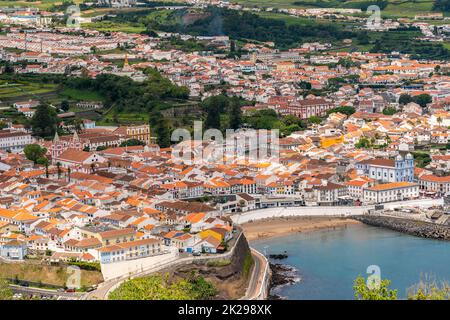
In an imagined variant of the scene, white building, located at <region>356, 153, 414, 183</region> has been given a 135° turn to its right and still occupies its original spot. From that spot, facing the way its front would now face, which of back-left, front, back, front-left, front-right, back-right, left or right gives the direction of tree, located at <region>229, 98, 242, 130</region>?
front-right

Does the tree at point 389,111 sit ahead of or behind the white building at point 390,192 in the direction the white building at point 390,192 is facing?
behind

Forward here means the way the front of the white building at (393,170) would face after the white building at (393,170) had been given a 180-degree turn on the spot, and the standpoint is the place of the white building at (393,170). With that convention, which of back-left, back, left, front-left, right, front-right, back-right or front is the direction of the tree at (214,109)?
front

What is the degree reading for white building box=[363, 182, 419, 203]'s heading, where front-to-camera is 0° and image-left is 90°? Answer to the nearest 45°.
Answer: approximately 315°

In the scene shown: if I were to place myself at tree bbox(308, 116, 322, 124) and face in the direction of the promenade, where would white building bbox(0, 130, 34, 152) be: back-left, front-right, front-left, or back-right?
front-right

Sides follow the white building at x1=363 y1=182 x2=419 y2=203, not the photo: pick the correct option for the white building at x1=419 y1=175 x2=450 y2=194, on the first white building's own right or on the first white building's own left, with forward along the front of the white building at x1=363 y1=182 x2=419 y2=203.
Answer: on the first white building's own left

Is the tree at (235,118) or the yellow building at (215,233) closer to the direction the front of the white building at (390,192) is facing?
the yellow building

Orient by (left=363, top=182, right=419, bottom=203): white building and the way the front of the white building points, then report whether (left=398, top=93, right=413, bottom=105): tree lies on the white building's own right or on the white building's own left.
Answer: on the white building's own left

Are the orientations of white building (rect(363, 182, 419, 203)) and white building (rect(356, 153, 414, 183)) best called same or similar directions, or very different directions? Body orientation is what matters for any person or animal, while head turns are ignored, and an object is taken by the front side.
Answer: same or similar directions

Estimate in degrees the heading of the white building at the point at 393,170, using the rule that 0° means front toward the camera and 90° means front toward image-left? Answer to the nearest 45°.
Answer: approximately 315°

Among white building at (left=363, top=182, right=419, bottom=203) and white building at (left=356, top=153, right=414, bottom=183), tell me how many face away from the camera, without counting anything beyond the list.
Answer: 0

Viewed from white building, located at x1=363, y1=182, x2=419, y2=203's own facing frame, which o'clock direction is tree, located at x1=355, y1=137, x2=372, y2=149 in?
The tree is roughly at 7 o'clock from the white building.
